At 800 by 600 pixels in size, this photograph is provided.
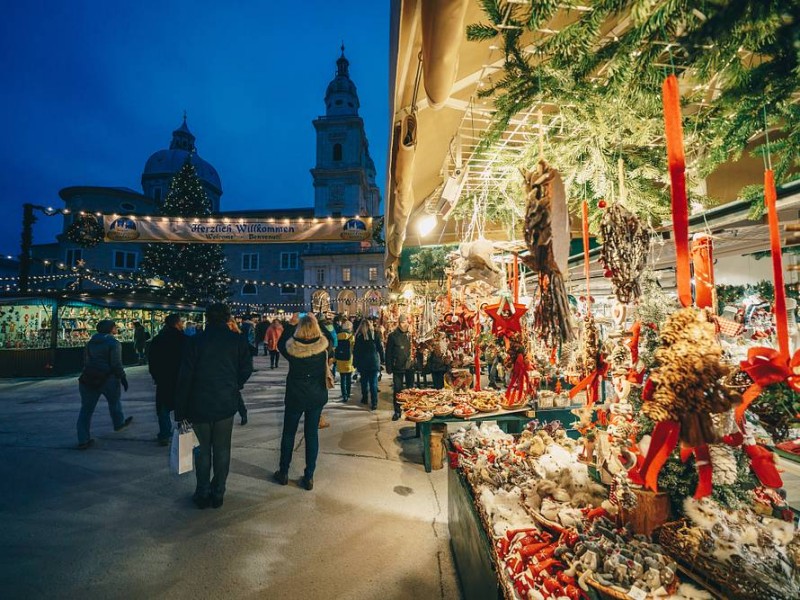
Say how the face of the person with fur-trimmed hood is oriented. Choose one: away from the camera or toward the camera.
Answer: away from the camera

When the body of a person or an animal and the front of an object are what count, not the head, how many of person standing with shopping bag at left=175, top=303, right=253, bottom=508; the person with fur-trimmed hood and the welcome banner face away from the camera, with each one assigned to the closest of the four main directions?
2

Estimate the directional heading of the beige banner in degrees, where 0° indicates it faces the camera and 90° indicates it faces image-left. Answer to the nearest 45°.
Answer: approximately 0°

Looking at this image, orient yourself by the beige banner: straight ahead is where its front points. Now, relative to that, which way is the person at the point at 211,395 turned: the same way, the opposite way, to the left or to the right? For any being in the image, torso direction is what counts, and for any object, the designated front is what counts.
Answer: the opposite way

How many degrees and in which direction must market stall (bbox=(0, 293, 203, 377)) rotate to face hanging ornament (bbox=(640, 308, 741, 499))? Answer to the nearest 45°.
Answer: approximately 45° to its right

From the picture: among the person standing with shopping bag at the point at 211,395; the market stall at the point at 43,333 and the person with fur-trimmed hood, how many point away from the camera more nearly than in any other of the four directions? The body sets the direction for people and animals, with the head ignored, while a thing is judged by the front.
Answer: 2

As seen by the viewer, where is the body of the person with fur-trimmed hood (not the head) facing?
away from the camera

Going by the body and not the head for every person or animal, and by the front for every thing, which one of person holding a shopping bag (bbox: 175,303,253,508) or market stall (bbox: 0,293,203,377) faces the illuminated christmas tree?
the person holding a shopping bag

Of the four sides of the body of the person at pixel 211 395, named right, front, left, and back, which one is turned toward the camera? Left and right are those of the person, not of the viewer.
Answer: back

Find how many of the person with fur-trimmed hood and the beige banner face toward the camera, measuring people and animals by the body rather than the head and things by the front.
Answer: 1

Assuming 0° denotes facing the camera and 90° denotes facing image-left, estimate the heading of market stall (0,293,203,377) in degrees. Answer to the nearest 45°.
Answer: approximately 315°
